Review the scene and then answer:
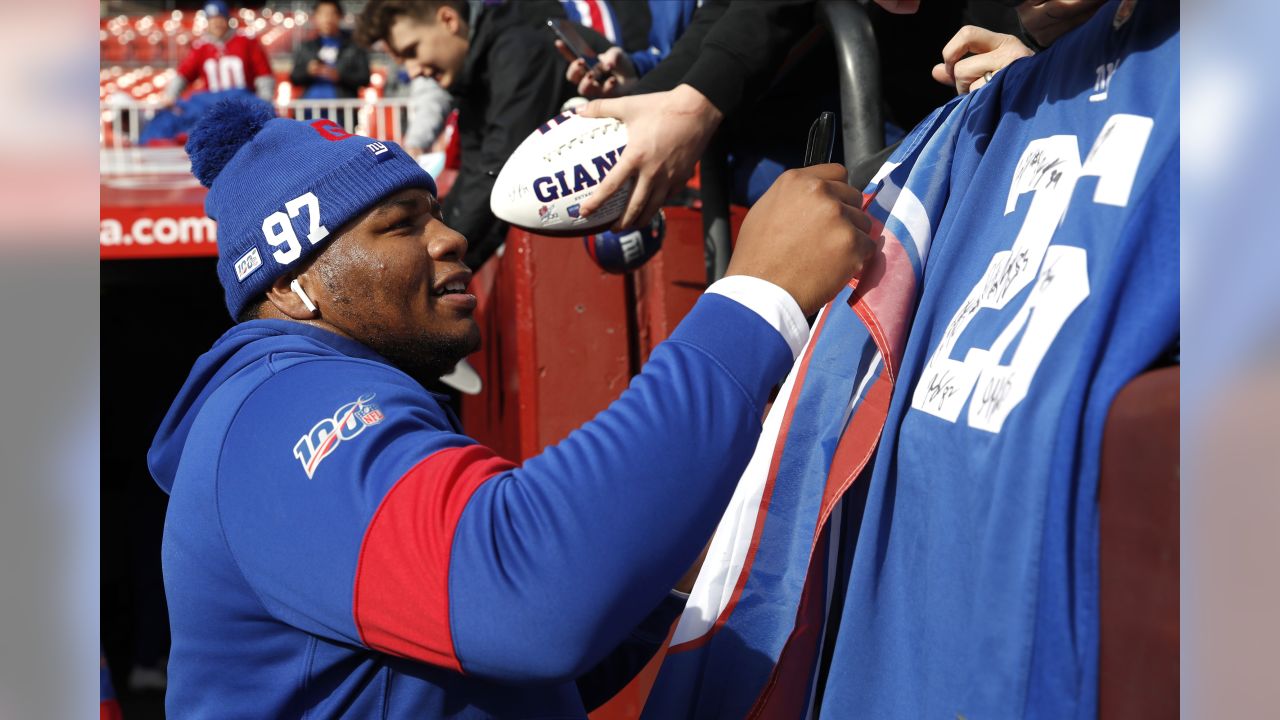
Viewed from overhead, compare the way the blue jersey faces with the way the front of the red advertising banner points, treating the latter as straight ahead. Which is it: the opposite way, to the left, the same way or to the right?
to the right

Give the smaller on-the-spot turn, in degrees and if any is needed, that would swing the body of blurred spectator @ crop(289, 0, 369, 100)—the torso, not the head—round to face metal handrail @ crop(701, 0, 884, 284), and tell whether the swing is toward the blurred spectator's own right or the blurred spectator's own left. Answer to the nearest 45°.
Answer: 0° — they already face it

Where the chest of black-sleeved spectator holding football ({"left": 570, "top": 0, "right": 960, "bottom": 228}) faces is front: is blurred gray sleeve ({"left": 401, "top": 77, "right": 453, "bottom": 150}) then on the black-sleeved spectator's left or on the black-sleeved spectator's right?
on the black-sleeved spectator's right

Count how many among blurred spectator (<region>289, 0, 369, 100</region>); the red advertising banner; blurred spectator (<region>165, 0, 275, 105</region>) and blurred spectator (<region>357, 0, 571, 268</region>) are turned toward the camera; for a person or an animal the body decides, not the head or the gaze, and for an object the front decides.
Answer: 3

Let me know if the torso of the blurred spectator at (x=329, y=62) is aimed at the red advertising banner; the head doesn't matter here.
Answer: yes

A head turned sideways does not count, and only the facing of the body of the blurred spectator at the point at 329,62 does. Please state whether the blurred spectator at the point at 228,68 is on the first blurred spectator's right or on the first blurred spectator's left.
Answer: on the first blurred spectator's right

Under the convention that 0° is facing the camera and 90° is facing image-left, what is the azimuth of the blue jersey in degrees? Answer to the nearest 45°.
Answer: approximately 45°
